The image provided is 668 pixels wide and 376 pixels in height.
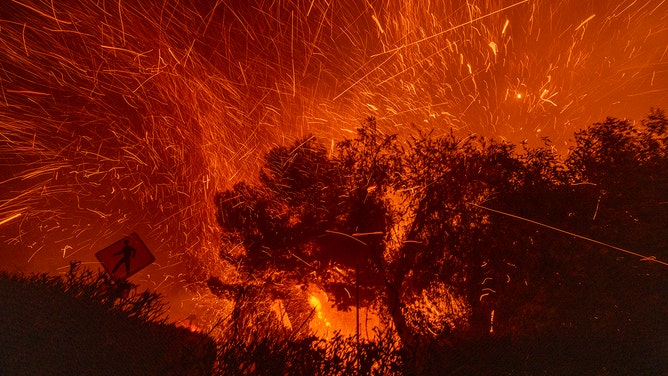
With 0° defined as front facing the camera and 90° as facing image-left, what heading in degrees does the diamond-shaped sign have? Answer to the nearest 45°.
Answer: approximately 0°

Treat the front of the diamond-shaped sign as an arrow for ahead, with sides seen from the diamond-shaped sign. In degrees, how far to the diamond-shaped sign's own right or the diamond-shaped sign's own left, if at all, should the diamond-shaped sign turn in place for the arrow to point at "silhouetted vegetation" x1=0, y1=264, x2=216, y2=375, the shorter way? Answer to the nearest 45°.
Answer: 0° — it already faces it
